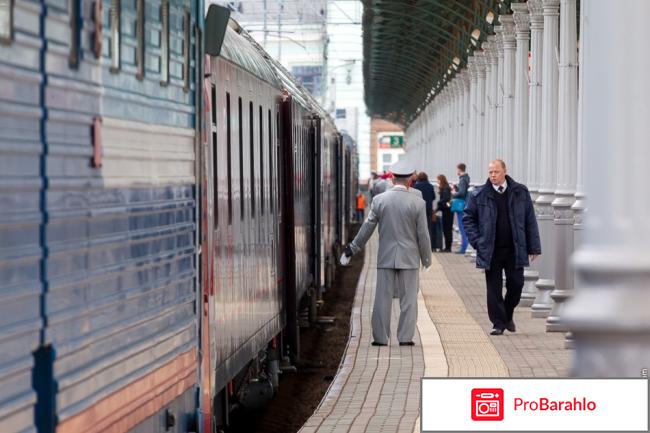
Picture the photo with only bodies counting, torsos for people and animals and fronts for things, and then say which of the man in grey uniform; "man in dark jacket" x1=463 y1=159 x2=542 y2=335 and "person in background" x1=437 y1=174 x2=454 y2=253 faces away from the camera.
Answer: the man in grey uniform

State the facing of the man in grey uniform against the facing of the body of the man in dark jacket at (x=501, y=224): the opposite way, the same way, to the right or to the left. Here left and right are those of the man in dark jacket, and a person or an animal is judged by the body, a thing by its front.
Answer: the opposite way

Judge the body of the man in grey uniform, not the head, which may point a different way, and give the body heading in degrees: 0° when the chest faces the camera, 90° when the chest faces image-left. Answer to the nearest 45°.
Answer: approximately 180°

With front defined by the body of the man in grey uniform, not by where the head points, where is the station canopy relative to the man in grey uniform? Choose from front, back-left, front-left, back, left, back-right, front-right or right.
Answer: front

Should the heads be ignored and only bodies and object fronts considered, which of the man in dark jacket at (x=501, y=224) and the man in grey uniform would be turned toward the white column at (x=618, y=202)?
the man in dark jacket

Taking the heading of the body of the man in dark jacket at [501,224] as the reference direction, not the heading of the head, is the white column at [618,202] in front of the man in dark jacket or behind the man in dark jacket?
in front

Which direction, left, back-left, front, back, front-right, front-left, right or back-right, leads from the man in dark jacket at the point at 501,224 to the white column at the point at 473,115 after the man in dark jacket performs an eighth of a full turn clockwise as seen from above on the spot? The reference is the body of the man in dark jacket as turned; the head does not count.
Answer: back-right

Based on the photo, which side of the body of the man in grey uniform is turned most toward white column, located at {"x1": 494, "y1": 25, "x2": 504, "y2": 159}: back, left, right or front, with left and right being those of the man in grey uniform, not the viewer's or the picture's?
front

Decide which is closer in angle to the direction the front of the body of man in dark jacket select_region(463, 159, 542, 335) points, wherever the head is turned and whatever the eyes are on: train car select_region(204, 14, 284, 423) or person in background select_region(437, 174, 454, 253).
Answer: the train car
